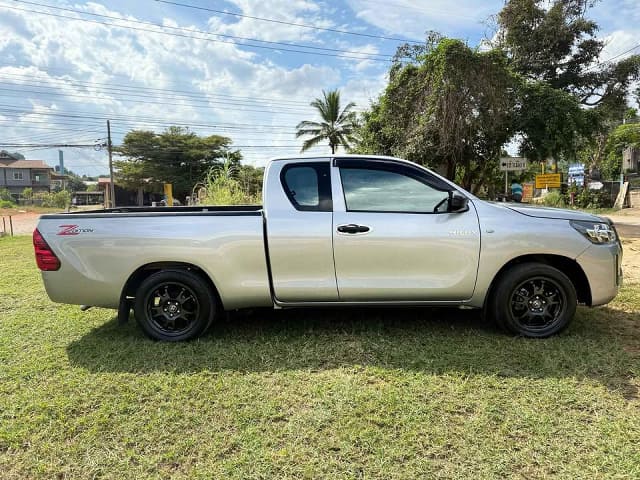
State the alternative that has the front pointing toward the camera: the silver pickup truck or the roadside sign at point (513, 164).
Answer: the roadside sign

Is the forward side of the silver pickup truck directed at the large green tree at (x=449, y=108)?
no

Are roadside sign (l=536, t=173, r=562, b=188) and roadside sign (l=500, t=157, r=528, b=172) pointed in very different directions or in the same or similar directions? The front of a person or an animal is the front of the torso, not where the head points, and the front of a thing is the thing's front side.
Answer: same or similar directions

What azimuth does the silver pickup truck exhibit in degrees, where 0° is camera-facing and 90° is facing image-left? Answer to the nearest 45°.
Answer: approximately 270°

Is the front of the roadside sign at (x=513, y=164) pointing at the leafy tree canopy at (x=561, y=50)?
no

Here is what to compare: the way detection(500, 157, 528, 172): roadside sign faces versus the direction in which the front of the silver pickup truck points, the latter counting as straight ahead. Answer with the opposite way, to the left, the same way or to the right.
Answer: to the right

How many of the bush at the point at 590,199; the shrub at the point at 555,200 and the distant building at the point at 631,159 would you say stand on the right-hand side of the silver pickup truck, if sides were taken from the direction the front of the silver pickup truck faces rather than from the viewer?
0

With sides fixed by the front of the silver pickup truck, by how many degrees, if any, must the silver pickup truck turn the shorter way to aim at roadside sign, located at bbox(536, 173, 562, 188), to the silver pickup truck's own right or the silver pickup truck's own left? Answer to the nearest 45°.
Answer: approximately 45° to the silver pickup truck's own left

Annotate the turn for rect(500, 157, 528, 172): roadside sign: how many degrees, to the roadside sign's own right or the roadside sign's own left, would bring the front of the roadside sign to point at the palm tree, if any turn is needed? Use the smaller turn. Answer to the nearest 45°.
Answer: approximately 135° to the roadside sign's own right

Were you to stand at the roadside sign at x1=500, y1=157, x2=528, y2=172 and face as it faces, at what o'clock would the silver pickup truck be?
The silver pickup truck is roughly at 12 o'clock from the roadside sign.

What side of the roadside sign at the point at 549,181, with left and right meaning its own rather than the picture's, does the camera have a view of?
front

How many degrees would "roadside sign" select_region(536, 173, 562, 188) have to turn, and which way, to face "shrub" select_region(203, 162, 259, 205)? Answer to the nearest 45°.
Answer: approximately 45° to its right

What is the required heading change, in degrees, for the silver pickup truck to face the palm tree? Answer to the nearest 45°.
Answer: approximately 90° to its left

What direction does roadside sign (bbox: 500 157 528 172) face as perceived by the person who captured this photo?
facing the viewer

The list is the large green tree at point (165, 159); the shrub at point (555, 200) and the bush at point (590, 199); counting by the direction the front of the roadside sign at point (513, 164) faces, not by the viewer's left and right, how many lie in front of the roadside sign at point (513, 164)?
0
